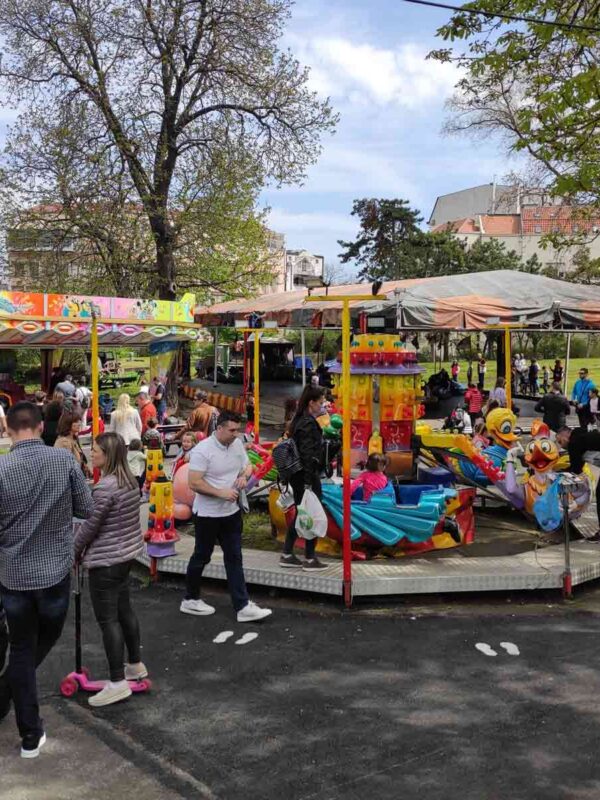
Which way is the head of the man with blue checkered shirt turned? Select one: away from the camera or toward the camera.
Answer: away from the camera

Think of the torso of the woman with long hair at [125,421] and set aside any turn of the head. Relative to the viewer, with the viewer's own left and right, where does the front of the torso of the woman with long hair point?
facing away from the viewer

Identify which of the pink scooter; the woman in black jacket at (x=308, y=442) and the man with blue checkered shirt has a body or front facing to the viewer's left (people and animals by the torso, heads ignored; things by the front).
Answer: the pink scooter

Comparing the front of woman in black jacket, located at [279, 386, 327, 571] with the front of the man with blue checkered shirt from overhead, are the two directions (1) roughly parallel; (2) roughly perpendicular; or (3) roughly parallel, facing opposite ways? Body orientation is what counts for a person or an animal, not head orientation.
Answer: roughly perpendicular

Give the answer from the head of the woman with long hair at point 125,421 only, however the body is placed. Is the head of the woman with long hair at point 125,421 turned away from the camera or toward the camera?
away from the camera

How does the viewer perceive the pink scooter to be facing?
facing to the left of the viewer

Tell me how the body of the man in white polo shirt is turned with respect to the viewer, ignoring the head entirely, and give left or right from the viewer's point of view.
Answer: facing the viewer and to the right of the viewer

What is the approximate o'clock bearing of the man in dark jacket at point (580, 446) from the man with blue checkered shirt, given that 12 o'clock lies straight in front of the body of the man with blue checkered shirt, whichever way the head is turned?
The man in dark jacket is roughly at 2 o'clock from the man with blue checkered shirt.

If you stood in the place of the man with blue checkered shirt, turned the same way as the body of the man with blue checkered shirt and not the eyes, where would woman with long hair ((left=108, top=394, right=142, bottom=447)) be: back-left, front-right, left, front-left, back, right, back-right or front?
front
